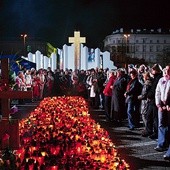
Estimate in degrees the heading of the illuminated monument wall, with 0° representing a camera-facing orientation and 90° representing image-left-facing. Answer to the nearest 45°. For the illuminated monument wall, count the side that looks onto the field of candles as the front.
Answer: approximately 0°

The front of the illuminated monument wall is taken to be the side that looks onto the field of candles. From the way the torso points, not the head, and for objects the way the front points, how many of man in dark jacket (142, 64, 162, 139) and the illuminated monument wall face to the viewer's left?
1

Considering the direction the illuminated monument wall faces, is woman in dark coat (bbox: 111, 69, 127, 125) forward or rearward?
forward

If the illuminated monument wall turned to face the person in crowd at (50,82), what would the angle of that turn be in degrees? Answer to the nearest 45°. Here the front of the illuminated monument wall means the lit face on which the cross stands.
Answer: approximately 45° to its right

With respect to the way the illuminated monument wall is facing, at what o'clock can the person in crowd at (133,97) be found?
The person in crowd is roughly at 12 o'clock from the illuminated monument wall.

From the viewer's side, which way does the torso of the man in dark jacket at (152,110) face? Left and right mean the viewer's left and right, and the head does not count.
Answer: facing to the left of the viewer

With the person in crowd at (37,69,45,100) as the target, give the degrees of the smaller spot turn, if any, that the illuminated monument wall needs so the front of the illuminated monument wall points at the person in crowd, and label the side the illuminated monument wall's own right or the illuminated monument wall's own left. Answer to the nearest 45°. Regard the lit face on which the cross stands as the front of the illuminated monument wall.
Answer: approximately 45° to the illuminated monument wall's own right

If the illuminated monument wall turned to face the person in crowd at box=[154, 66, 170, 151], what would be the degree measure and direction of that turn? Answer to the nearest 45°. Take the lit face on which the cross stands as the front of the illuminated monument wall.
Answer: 0° — it already faces them

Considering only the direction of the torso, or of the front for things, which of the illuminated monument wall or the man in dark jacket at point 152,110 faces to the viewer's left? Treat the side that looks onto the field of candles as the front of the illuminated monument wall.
the man in dark jacket

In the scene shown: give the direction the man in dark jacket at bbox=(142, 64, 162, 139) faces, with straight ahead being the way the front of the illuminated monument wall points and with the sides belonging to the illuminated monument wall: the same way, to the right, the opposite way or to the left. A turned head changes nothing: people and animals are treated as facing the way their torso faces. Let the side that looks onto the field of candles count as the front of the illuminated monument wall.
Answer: to the right

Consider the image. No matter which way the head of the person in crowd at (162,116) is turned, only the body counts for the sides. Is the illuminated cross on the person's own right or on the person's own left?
on the person's own right

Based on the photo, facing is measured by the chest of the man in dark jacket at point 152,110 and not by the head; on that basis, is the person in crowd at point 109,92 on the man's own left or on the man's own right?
on the man's own right

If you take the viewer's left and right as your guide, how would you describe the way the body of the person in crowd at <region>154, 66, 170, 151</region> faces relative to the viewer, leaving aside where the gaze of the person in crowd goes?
facing the viewer and to the left of the viewer
